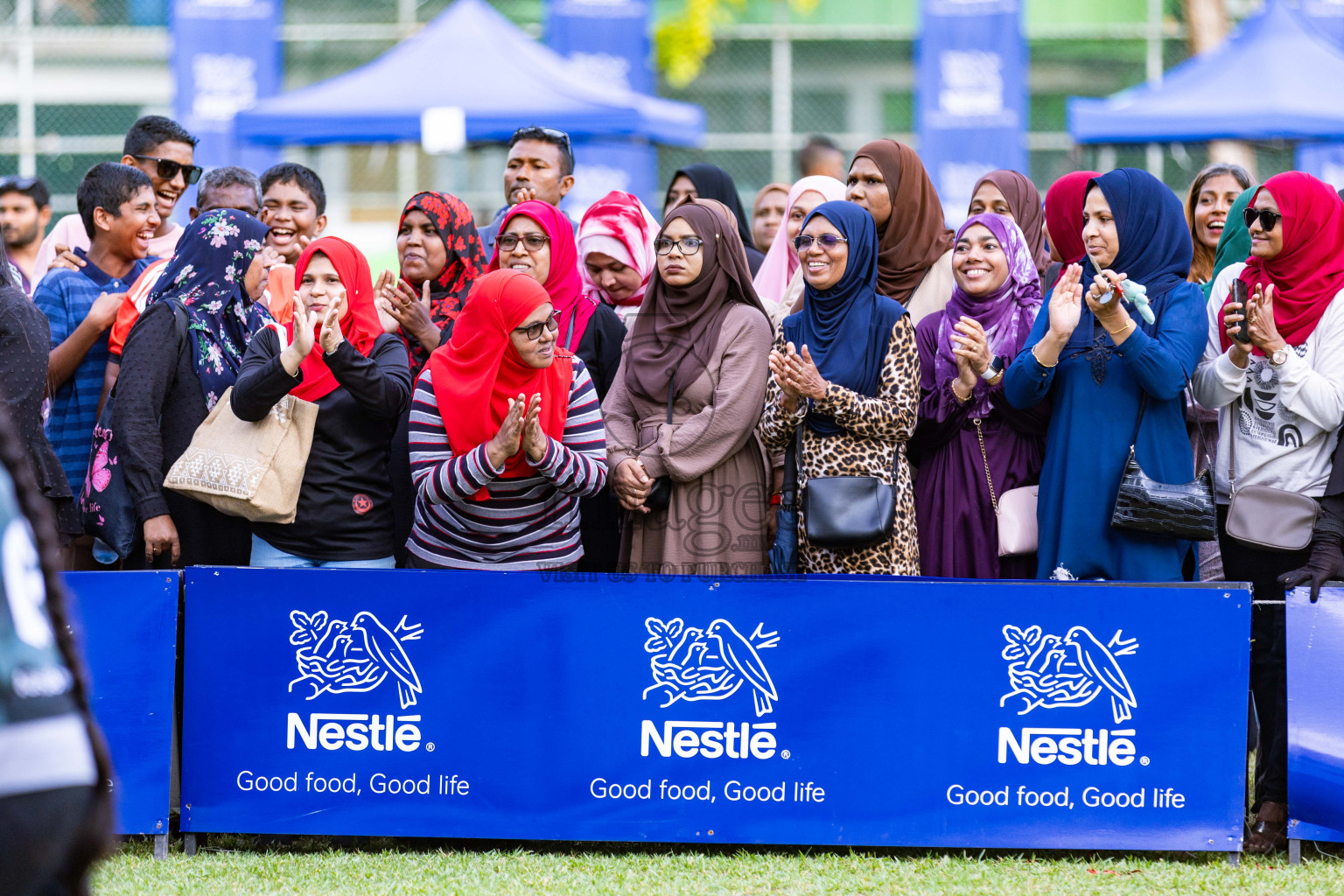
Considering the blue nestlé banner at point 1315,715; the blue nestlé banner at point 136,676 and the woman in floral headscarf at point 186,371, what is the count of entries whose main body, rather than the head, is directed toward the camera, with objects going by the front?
2

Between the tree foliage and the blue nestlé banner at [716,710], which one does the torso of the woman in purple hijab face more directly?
the blue nestlé banner

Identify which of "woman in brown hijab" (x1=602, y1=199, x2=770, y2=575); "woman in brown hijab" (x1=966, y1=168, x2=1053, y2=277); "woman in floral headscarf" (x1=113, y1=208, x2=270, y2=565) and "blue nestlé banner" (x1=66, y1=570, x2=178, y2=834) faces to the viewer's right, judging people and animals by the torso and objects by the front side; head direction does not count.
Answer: the woman in floral headscarf

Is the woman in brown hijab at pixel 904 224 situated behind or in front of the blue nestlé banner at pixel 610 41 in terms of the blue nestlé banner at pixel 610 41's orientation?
in front

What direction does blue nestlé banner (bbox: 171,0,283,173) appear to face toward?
toward the camera

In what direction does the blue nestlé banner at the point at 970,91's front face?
toward the camera

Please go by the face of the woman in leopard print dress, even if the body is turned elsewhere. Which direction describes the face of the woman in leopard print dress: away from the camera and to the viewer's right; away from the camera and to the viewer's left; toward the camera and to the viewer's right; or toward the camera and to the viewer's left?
toward the camera and to the viewer's left

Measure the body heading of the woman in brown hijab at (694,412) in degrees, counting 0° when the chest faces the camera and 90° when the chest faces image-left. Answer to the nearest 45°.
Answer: approximately 45°

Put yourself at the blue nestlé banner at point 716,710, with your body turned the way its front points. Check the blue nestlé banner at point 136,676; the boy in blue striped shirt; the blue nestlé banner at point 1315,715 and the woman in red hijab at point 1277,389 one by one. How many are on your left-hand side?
2

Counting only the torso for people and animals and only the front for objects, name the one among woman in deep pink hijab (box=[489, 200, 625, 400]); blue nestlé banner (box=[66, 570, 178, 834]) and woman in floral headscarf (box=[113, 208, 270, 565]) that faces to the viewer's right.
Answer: the woman in floral headscarf

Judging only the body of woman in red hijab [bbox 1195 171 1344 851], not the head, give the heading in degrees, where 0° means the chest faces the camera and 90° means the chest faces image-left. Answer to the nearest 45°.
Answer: approximately 45°

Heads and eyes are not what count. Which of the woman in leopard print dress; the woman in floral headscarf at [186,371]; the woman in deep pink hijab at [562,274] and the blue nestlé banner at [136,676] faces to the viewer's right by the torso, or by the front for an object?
the woman in floral headscarf

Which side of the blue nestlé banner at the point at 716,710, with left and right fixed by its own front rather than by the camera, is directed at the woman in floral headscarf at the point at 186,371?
right

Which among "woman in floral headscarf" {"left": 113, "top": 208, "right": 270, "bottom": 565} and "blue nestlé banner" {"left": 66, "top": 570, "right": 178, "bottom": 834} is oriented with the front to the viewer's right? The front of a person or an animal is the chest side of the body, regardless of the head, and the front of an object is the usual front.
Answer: the woman in floral headscarf
